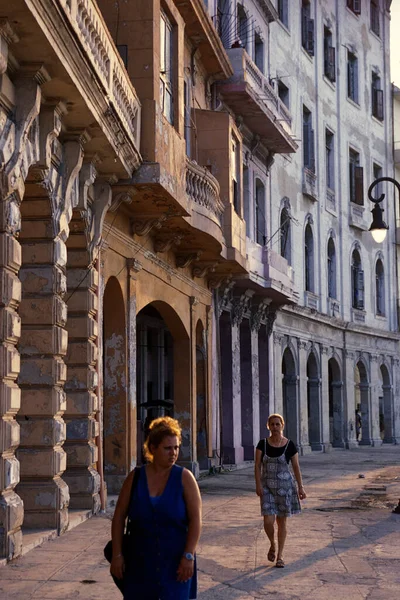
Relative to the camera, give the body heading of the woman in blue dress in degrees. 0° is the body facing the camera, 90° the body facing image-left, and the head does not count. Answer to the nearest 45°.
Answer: approximately 0°

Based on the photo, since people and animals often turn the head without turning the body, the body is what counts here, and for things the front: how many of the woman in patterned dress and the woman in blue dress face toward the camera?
2

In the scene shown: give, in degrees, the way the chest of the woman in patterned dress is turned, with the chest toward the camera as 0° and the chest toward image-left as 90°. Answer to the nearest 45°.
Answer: approximately 0°

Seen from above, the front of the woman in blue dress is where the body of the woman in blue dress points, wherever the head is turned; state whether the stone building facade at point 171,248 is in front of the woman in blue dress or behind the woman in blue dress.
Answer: behind

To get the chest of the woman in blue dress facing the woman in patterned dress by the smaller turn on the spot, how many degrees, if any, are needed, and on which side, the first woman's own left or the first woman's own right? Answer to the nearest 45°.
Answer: approximately 180°

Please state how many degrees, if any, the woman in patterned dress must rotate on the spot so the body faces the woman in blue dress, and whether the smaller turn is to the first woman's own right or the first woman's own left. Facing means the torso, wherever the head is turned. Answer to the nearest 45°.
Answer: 0° — they already face them
